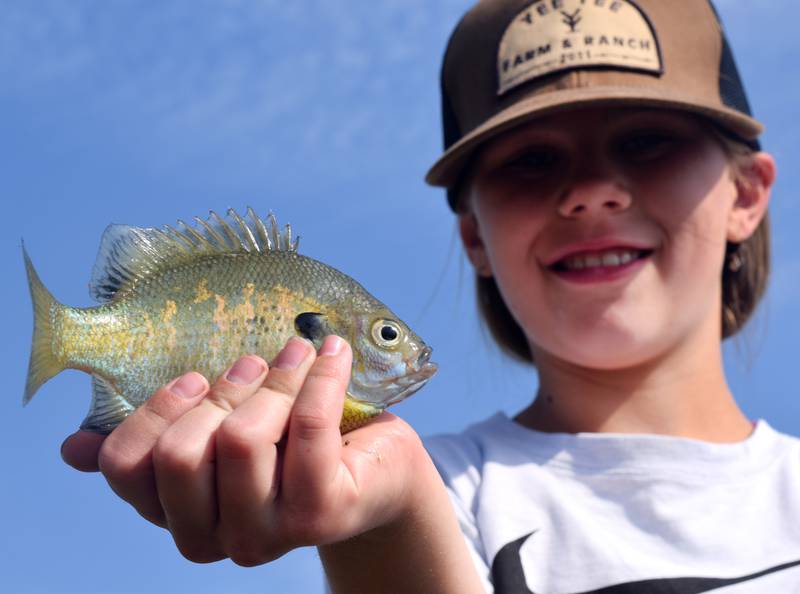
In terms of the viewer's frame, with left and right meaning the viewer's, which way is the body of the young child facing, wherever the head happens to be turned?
facing the viewer

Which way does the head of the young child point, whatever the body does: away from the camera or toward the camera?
toward the camera
